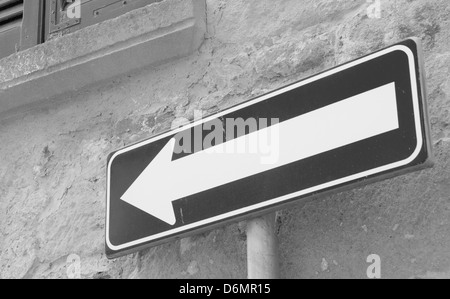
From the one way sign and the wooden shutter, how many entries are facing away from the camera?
0

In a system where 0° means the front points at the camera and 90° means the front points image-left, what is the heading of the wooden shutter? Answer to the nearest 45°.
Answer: approximately 45°

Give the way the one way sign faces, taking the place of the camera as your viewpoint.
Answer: facing the viewer and to the left of the viewer

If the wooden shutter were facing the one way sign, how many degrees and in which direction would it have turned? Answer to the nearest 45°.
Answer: approximately 90° to its left

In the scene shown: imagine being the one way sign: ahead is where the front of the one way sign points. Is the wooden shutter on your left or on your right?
on your right

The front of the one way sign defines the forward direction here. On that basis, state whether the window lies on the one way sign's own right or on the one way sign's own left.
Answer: on the one way sign's own right
